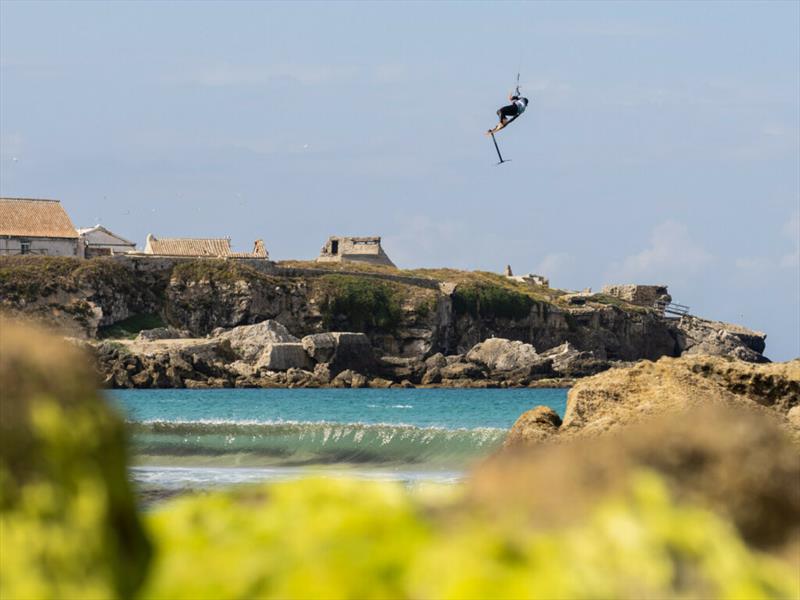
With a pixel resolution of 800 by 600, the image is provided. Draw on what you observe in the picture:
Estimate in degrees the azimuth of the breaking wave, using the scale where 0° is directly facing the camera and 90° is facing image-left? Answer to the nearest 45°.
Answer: approximately 0°

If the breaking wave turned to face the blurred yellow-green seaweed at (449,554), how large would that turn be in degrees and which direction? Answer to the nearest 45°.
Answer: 0° — it already faces it

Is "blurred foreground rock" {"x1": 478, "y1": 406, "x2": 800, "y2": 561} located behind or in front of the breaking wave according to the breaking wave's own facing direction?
in front
